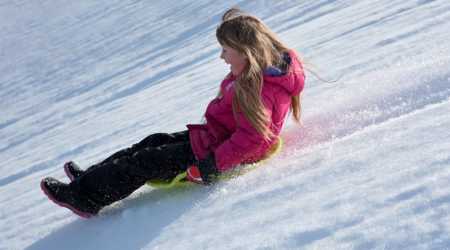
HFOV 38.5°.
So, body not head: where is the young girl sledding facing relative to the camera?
to the viewer's left

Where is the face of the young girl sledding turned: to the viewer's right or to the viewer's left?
to the viewer's left
